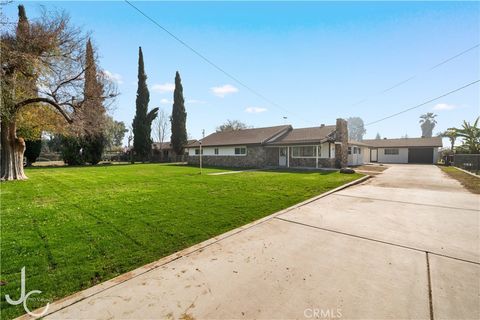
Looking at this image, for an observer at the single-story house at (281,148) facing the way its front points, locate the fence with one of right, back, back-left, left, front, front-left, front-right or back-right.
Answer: back-left

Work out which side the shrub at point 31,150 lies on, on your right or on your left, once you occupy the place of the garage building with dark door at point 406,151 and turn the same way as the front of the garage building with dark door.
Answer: on your right

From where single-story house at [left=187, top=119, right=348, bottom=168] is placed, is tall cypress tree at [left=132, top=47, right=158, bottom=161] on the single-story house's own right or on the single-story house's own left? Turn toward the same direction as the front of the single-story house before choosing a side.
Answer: on the single-story house's own right

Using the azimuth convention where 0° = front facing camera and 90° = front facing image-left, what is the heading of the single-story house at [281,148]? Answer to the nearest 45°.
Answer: approximately 45°

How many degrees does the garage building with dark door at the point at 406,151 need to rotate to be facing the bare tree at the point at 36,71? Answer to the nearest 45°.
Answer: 0° — it already faces it

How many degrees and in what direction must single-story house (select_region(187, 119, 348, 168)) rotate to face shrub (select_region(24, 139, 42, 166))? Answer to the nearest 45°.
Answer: approximately 45° to its right

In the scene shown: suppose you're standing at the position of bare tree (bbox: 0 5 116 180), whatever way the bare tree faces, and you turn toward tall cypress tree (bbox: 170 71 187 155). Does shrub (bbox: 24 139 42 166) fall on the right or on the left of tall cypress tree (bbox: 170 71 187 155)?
left

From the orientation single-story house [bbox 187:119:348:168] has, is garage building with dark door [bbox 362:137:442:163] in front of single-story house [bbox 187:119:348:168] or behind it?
behind

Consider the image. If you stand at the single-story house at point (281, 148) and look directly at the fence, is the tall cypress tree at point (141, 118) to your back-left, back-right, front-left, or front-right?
back-left
